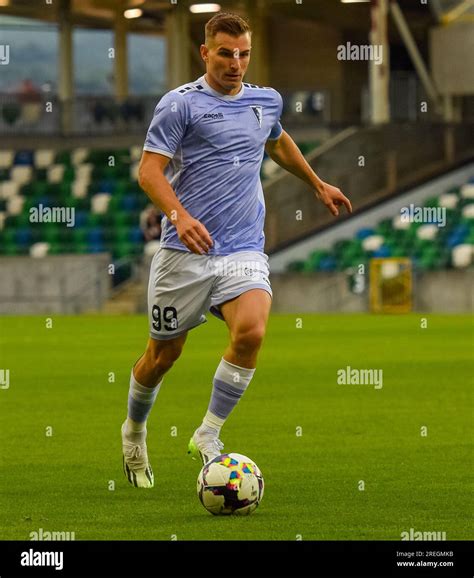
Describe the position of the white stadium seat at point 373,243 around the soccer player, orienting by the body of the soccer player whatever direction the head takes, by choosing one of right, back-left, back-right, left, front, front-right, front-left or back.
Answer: back-left

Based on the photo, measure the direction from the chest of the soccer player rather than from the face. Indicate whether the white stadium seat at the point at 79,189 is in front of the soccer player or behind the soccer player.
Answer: behind

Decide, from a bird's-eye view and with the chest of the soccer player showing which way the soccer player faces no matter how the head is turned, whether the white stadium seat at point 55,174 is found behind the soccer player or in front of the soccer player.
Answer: behind

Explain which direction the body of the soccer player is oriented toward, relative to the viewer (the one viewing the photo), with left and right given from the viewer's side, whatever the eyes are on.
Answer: facing the viewer and to the right of the viewer

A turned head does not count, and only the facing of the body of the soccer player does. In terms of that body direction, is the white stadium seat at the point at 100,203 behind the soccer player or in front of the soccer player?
behind

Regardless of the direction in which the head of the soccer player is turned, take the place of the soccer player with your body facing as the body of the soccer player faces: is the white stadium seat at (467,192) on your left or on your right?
on your left

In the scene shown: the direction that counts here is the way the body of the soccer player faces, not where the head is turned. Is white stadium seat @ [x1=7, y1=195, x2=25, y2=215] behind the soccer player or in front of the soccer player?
behind
